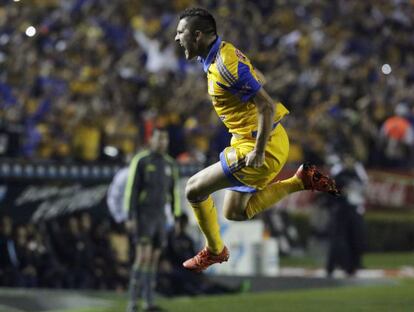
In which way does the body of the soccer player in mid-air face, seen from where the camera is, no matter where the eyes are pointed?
to the viewer's left

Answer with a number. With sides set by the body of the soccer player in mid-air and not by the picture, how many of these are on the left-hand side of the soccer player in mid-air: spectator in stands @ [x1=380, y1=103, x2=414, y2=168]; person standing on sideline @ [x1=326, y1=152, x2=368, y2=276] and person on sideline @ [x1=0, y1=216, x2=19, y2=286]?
0

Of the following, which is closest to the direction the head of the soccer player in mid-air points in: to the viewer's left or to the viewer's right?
to the viewer's left

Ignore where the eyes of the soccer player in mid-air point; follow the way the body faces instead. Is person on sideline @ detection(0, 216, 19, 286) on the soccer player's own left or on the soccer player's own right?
on the soccer player's own right

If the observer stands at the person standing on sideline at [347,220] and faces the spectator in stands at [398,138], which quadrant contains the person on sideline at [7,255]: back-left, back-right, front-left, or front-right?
back-left

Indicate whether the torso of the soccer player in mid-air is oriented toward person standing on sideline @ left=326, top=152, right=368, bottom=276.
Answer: no

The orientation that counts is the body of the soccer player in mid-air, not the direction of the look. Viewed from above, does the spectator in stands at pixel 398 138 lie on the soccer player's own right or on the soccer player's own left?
on the soccer player's own right

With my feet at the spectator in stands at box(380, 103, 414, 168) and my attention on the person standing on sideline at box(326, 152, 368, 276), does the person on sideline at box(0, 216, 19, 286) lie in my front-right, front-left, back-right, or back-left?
front-right
